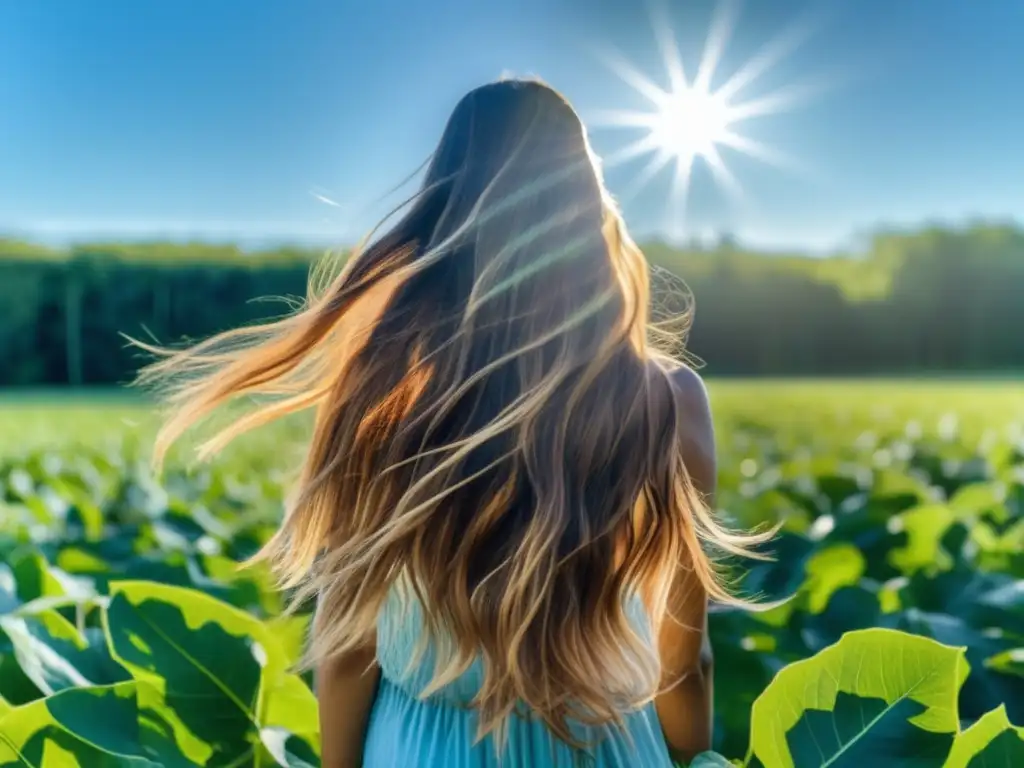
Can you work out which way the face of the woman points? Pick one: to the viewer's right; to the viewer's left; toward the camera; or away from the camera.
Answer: away from the camera

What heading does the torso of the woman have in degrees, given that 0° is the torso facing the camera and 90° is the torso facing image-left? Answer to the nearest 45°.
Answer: approximately 180°
